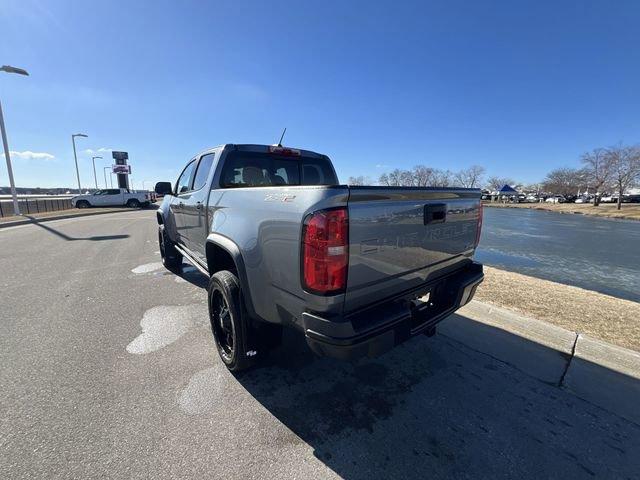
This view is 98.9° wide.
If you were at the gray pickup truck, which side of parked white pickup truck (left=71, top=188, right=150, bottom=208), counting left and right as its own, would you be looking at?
left

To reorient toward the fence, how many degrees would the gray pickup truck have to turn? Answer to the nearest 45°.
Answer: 0° — it already faces it

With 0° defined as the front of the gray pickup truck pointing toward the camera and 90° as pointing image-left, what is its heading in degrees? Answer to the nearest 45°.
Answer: approximately 135°

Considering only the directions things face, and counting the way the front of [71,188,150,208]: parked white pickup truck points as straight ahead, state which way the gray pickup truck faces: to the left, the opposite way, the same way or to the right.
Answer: to the right

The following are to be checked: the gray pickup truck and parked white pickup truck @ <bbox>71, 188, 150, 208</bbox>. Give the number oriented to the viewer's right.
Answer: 0

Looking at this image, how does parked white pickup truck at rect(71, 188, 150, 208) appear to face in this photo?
to the viewer's left

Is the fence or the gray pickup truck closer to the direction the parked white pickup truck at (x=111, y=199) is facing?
the fence

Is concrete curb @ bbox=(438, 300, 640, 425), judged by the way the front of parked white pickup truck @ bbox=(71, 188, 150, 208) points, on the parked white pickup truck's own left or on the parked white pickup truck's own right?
on the parked white pickup truck's own left

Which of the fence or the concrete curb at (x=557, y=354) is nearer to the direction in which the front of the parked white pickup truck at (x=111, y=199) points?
the fence

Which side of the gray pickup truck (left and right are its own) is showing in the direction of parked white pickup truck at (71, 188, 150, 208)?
front
